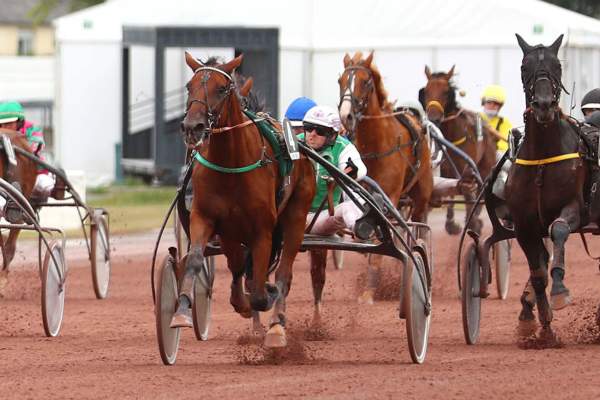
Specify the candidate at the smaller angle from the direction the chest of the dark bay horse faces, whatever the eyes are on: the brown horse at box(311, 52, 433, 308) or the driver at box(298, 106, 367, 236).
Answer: the driver

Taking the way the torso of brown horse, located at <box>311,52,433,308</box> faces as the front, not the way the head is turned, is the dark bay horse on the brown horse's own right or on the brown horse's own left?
on the brown horse's own left

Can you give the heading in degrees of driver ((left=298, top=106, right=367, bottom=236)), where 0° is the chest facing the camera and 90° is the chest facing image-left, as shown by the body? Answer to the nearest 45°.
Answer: approximately 45°

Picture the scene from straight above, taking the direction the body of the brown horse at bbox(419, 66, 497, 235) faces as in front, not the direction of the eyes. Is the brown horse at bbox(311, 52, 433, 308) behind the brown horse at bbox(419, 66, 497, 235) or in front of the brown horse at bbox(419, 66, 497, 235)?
in front

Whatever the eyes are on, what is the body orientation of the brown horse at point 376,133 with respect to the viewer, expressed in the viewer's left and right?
facing the viewer and to the left of the viewer

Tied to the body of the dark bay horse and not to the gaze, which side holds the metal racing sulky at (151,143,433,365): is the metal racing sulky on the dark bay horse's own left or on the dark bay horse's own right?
on the dark bay horse's own right

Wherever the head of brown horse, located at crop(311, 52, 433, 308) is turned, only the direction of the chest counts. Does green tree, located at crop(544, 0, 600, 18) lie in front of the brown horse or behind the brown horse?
behind

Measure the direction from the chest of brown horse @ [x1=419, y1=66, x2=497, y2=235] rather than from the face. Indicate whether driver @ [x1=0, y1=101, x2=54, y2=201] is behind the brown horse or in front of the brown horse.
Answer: in front

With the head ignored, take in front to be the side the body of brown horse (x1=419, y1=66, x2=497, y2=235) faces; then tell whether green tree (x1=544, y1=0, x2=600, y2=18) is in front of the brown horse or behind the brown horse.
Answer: behind

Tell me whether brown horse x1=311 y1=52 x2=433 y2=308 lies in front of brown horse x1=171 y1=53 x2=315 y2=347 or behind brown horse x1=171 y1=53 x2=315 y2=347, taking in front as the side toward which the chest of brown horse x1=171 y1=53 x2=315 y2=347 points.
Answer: behind

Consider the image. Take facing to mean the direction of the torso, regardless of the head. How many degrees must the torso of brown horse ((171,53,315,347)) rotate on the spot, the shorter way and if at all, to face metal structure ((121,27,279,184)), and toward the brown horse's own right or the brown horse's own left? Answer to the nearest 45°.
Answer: approximately 135° to the brown horse's own right
